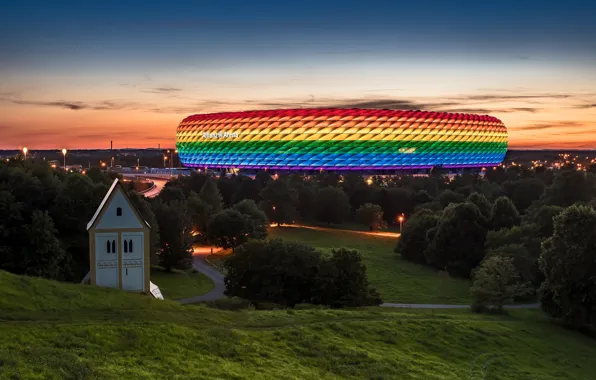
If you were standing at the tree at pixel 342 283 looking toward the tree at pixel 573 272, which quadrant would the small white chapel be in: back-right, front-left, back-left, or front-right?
back-right

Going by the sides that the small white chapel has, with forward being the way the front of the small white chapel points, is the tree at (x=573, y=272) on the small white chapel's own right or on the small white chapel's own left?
on the small white chapel's own left

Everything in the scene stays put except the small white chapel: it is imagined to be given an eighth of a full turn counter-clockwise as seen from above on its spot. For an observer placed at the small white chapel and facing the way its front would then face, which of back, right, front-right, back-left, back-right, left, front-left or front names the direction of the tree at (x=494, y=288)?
front-left

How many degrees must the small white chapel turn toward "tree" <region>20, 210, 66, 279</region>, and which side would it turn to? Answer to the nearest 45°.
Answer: approximately 135° to its right

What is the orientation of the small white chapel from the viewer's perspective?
toward the camera

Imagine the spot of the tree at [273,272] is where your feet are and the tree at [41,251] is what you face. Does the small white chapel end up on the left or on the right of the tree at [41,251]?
left

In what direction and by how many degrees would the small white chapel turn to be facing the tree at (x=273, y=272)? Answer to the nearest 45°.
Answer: approximately 135° to its left

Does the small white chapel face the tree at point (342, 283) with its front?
no
